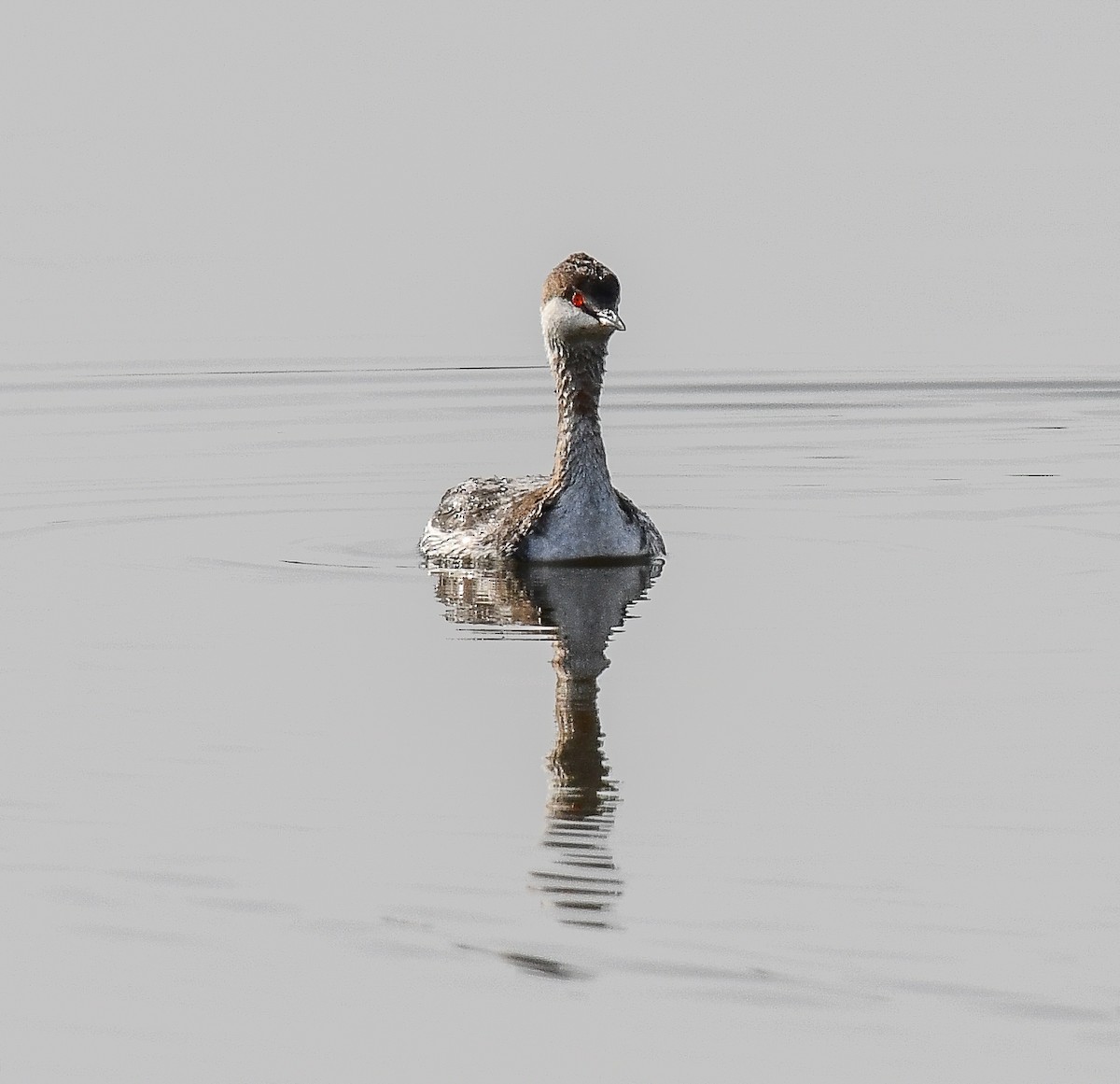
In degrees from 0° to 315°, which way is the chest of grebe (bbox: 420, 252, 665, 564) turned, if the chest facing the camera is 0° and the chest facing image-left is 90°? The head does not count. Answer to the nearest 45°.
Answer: approximately 315°
